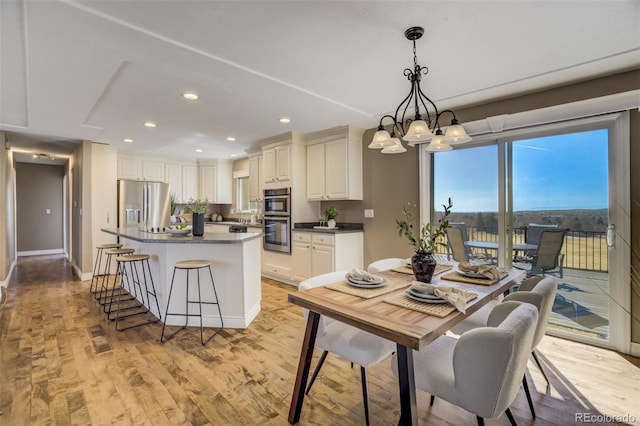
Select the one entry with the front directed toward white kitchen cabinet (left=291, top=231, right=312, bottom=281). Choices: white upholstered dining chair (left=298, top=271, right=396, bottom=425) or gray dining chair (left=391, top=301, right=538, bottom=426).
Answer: the gray dining chair

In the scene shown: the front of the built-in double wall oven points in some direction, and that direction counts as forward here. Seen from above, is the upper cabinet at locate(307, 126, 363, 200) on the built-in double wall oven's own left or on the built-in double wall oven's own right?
on the built-in double wall oven's own left

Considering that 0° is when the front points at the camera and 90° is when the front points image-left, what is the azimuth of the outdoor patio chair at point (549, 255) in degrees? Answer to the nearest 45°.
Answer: approximately 135°

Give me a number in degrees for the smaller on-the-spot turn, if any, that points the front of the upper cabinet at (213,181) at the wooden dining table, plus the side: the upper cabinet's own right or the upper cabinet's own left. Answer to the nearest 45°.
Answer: approximately 45° to the upper cabinet's own left

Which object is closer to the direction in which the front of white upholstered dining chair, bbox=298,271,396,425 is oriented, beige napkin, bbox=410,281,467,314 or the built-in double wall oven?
the beige napkin

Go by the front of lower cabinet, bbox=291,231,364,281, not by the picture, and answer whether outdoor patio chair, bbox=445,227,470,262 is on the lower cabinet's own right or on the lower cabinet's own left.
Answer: on the lower cabinet's own left

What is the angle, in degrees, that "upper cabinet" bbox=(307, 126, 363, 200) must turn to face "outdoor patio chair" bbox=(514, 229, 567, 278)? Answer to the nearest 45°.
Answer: approximately 90° to its left

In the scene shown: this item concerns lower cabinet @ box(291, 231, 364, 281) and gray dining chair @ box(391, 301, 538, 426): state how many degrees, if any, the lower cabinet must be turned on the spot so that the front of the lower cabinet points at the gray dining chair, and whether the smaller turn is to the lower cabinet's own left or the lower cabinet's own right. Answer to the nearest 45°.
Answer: approximately 45° to the lower cabinet's own left
